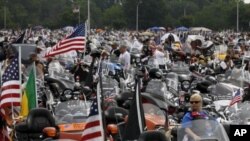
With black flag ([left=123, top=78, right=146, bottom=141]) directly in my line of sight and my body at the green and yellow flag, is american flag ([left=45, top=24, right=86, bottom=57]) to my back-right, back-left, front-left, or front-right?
back-left

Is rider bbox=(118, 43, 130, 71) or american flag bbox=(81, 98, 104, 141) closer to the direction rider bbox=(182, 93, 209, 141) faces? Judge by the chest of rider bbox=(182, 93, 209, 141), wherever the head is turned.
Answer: the american flag

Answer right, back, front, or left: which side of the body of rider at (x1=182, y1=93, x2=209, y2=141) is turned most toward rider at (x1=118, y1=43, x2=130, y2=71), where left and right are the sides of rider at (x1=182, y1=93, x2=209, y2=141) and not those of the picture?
back

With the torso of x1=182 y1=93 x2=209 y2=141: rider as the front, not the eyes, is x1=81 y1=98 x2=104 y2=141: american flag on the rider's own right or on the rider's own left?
on the rider's own right

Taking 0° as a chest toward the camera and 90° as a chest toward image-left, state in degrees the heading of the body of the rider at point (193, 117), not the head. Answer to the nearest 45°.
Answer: approximately 0°
